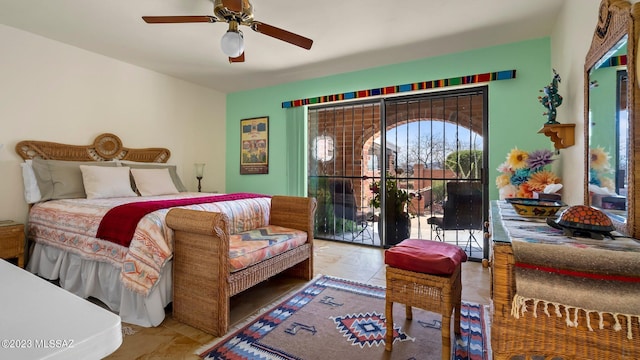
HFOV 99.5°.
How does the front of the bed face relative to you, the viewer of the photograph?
facing the viewer and to the right of the viewer

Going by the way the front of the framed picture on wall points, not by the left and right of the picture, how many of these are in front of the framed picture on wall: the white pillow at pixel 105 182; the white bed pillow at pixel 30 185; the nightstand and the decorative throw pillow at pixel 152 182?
4

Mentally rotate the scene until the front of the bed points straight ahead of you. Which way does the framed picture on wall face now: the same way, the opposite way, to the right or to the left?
to the right

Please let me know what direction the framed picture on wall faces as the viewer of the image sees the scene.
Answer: facing the viewer and to the left of the viewer

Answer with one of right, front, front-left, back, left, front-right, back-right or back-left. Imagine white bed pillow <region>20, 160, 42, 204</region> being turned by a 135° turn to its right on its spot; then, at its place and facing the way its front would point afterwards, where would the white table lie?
left

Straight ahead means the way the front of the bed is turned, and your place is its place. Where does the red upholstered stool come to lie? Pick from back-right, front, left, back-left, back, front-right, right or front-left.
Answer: front

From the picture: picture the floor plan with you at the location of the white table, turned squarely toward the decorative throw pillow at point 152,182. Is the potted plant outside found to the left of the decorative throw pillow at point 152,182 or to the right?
right

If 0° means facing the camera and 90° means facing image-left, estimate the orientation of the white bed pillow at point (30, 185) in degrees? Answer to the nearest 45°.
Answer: approximately 315°

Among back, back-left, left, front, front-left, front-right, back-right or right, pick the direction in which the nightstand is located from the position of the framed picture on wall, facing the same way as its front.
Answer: front

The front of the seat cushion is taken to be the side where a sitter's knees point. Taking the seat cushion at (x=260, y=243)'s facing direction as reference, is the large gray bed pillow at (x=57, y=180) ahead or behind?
behind

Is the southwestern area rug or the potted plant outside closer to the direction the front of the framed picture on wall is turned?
the southwestern area rug

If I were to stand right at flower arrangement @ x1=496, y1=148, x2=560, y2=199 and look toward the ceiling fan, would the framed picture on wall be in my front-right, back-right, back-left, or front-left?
front-right

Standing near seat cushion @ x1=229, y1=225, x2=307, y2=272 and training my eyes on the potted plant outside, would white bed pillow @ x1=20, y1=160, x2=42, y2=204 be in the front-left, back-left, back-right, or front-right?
back-left

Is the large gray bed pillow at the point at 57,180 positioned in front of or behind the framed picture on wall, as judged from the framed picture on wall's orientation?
in front

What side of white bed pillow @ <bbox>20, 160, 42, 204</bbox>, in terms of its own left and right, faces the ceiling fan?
front

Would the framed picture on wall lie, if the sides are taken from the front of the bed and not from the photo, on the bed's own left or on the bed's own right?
on the bed's own left
